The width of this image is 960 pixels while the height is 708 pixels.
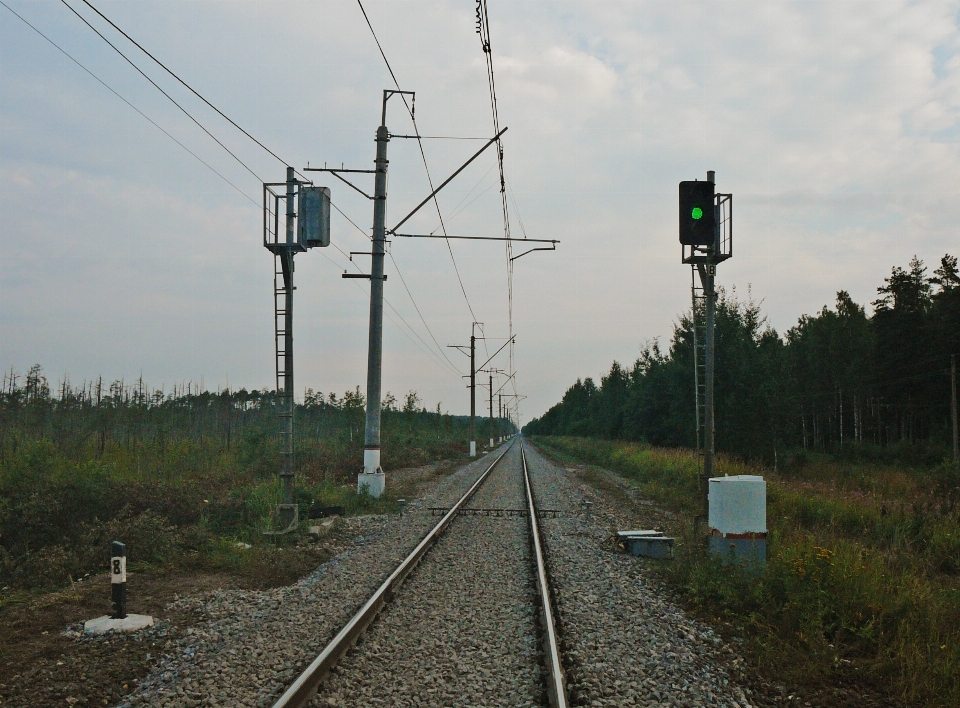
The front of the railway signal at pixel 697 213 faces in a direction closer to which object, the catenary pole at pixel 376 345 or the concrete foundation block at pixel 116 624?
the concrete foundation block

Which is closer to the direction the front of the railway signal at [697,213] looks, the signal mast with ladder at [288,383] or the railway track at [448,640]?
the railway track

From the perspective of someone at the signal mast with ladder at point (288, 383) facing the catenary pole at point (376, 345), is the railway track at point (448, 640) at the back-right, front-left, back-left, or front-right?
back-right

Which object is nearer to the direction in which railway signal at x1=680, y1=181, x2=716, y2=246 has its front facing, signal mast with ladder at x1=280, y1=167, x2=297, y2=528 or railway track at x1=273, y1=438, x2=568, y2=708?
the railway track

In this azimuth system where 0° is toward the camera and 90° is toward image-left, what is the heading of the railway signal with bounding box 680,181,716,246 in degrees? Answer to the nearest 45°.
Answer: approximately 0°

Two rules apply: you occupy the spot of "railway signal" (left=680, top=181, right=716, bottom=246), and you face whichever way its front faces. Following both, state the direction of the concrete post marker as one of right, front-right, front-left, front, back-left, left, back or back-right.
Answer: front-right

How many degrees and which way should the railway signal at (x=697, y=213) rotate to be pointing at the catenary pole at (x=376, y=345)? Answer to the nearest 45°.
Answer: approximately 135° to its right

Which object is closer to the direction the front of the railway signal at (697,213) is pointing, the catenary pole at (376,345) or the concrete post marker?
the concrete post marker
